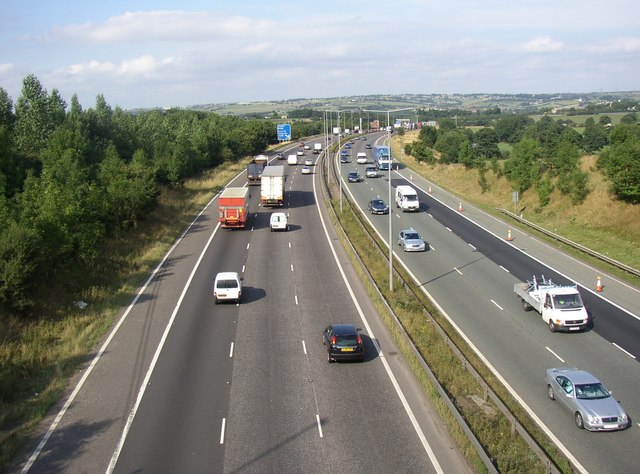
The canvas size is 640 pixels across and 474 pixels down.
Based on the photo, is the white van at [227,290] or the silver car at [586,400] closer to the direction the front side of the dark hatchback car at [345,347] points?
the white van

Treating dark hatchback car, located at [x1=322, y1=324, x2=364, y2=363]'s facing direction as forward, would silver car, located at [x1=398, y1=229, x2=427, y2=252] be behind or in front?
in front

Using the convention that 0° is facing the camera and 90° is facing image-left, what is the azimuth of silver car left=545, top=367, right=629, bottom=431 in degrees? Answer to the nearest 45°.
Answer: approximately 315°

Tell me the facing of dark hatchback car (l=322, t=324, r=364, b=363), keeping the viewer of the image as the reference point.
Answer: facing away from the viewer

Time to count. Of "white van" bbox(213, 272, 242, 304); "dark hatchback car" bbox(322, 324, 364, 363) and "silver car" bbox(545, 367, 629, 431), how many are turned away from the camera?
2

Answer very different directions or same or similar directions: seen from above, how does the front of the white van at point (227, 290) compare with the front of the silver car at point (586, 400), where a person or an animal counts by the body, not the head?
very different directions

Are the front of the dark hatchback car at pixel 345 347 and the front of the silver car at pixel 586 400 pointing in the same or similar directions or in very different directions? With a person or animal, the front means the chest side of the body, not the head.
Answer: very different directions

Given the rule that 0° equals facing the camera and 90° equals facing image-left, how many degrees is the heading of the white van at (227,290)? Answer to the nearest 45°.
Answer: approximately 180°

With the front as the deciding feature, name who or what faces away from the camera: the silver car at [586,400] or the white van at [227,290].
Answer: the white van

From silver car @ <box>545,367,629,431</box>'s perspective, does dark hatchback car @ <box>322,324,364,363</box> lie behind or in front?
behind

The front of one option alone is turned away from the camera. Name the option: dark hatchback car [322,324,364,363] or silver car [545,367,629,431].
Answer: the dark hatchback car
